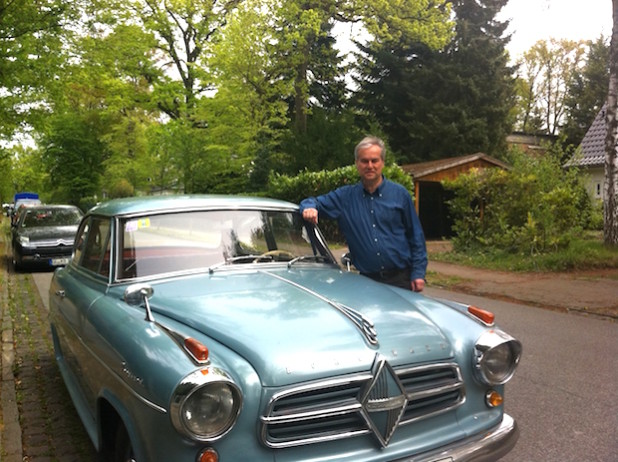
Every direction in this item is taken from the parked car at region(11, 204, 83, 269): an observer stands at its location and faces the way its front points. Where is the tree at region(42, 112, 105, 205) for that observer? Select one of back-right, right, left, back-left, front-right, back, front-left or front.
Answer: back

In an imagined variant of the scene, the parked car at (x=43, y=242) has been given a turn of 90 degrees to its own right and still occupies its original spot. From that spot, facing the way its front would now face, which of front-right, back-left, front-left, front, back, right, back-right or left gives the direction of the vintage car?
left

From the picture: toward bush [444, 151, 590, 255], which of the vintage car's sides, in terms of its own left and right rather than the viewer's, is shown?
left

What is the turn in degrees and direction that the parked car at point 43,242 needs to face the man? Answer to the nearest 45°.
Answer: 0° — it already faces them

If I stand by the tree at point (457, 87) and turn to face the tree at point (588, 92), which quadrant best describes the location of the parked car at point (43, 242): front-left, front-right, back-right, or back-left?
back-right

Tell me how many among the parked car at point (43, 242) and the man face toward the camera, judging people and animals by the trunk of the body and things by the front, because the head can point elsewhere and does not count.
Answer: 2

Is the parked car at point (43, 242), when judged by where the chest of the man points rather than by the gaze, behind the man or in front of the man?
behind

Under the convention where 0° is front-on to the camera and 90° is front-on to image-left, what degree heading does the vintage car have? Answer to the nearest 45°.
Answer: approximately 315°

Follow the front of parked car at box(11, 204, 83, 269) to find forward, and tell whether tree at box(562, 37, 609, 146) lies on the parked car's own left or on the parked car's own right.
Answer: on the parked car's own left

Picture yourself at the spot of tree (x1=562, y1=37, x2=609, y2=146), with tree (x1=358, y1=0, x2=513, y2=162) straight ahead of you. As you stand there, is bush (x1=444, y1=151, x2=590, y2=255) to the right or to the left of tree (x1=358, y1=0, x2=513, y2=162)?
left

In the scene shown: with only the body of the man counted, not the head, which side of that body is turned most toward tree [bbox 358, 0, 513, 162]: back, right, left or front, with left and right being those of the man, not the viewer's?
back

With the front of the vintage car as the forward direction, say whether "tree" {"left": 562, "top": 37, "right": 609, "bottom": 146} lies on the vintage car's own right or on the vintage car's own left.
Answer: on the vintage car's own left

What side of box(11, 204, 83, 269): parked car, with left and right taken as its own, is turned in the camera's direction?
front
